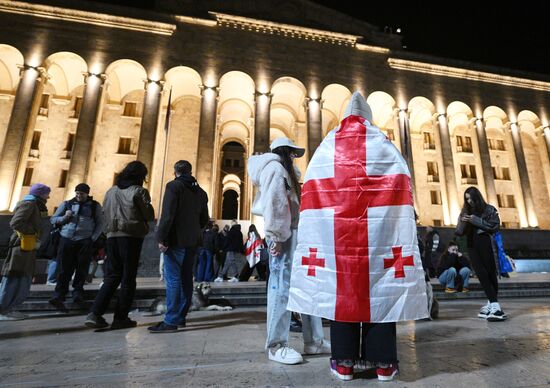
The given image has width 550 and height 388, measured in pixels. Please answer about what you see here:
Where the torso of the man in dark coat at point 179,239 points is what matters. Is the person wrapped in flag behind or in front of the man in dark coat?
behind

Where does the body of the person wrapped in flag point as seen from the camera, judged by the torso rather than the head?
away from the camera

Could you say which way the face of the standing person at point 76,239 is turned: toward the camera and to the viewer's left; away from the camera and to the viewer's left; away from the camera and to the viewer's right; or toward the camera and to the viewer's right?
toward the camera and to the viewer's left

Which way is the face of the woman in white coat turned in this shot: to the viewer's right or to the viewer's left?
to the viewer's right

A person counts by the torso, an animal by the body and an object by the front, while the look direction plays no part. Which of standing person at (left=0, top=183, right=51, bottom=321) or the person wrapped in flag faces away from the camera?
the person wrapped in flag

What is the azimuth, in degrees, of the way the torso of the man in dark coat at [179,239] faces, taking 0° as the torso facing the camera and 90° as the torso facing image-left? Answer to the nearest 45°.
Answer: approximately 135°

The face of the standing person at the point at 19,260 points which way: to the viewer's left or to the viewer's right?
to the viewer's right

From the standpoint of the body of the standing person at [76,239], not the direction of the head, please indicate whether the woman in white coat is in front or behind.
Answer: in front

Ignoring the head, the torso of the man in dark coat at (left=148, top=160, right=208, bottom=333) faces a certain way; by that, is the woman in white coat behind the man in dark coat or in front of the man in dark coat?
behind

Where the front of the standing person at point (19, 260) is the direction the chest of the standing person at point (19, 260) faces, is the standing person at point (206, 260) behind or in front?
in front
